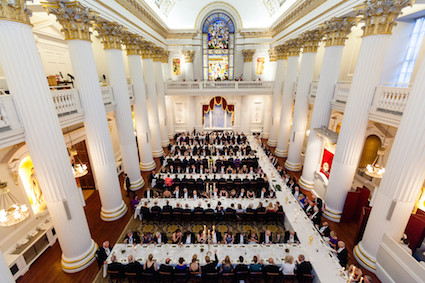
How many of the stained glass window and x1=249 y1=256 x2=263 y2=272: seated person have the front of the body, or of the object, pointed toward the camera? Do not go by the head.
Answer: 1

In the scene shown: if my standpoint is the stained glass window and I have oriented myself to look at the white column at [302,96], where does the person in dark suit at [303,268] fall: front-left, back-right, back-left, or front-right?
front-right

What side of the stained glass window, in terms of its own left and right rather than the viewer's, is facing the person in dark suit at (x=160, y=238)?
front

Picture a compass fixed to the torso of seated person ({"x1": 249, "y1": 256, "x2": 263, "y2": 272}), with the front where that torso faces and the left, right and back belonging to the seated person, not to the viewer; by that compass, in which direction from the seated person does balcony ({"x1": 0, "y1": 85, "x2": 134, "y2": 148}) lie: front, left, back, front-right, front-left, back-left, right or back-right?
left

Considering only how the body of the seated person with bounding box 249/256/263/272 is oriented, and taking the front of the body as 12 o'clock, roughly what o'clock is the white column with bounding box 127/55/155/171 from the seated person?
The white column is roughly at 10 o'clock from the seated person.

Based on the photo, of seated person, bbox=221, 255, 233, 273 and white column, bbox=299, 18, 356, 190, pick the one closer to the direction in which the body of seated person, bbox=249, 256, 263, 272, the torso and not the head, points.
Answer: the white column

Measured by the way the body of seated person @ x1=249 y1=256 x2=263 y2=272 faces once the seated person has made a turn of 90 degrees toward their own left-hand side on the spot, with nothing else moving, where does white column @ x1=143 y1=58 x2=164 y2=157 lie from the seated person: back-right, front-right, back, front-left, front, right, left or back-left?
front-right

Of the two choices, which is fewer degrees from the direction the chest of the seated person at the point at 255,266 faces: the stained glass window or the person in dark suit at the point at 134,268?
the stained glass window

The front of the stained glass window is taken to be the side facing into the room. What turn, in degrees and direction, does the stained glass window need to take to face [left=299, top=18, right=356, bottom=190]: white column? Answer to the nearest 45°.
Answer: approximately 45° to its left

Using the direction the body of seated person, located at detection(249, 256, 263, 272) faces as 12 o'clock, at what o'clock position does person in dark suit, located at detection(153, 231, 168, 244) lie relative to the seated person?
The person in dark suit is roughly at 9 o'clock from the seated person.

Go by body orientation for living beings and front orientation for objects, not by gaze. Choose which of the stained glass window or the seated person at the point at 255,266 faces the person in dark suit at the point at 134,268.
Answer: the stained glass window

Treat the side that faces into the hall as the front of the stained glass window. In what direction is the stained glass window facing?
toward the camera

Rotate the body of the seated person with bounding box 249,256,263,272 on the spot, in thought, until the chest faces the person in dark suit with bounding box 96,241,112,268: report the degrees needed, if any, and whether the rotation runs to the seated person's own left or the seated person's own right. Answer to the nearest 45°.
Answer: approximately 90° to the seated person's own left

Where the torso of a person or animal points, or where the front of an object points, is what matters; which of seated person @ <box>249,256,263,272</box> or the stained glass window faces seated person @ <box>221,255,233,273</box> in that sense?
the stained glass window

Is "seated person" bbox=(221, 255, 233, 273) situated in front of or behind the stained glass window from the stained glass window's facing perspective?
in front

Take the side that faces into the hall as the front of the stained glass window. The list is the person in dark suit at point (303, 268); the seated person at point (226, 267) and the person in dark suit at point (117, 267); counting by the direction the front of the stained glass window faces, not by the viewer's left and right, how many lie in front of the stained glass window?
3

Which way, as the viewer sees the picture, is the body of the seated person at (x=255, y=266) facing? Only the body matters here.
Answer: away from the camera

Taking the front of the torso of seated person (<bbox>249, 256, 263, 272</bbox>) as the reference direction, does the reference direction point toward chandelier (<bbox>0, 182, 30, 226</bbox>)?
no

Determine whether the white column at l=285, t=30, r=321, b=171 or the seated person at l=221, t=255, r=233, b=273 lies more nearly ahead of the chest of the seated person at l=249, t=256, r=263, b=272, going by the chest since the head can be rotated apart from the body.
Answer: the white column

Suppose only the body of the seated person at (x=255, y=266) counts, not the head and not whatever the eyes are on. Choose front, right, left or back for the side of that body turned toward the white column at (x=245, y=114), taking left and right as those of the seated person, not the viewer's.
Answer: front

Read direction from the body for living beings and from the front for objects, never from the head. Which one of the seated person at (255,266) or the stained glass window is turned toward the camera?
the stained glass window

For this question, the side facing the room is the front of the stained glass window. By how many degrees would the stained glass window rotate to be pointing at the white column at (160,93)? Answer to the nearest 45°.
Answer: approximately 45° to its right
